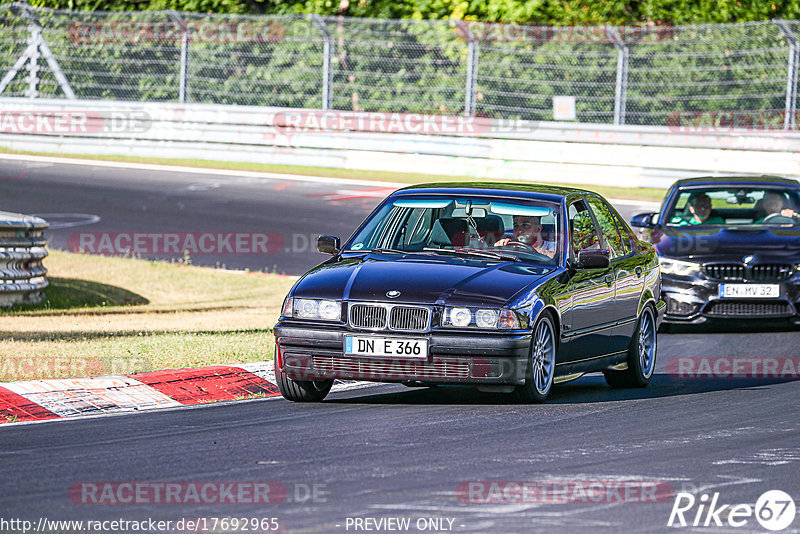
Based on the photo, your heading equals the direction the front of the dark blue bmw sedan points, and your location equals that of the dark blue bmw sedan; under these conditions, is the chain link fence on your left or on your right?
on your right

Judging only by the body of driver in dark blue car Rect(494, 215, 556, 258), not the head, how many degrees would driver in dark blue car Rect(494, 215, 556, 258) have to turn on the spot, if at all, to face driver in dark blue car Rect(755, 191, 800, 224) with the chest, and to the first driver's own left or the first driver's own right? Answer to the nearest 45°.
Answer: approximately 180°

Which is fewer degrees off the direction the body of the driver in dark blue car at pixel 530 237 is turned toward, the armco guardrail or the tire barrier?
the tire barrier

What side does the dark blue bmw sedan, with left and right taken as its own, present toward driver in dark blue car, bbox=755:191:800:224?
back

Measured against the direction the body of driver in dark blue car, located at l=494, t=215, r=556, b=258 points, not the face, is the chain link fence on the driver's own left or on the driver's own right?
on the driver's own right

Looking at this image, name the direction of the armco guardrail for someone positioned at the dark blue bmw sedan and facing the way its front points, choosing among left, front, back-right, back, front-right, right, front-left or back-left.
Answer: back-right

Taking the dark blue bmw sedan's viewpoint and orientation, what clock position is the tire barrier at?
The tire barrier is roughly at 3 o'clock from the dark blue bmw sedan.

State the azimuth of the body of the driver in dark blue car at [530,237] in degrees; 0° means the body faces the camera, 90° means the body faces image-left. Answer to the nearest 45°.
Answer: approximately 45°

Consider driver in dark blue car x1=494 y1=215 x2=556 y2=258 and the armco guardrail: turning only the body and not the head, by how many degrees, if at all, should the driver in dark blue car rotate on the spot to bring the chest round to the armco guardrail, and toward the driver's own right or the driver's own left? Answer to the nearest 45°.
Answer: approximately 135° to the driver's own right

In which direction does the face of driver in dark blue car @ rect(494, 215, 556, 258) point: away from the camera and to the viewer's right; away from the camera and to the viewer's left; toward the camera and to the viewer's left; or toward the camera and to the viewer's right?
toward the camera and to the viewer's left
